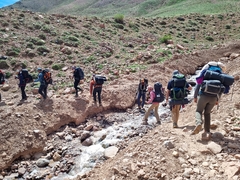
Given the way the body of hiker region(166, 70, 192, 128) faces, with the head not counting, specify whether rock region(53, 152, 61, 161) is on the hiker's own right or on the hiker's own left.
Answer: on the hiker's own left

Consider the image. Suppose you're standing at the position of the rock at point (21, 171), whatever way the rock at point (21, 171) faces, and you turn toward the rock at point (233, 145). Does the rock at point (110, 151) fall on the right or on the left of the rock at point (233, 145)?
left

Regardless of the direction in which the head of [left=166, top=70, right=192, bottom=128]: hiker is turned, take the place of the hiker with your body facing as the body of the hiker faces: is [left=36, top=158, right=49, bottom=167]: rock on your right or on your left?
on your left

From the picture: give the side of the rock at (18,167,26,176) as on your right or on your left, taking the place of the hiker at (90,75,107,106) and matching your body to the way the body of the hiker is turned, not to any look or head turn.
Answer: on your left

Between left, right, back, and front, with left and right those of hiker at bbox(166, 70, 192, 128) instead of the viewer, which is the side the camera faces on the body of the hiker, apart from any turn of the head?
back

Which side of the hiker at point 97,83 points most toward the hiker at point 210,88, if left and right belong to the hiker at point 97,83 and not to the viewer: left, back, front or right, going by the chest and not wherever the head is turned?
back

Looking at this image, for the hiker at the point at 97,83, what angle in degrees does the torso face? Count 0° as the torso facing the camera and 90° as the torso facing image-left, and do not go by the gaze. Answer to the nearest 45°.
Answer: approximately 135°

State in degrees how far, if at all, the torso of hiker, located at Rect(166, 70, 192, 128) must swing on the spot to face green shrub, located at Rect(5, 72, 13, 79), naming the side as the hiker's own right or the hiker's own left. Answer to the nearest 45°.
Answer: approximately 45° to the hiker's own left

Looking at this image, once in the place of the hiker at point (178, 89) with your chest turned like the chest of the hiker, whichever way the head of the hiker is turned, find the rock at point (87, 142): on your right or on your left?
on your left
